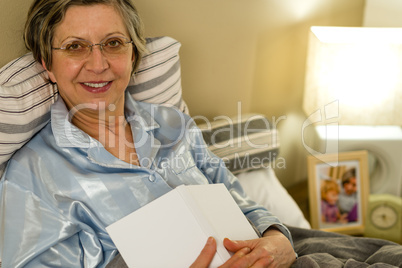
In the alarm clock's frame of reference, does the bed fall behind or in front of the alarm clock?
in front

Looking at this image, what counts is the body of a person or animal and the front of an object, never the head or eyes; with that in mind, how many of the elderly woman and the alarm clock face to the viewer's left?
0

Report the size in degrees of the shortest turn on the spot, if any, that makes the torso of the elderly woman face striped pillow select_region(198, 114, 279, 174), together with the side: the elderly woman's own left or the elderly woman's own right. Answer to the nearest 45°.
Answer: approximately 90° to the elderly woman's own left

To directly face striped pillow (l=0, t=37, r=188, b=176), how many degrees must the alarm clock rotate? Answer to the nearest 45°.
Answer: approximately 45° to its right

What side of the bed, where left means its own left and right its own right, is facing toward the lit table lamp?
left

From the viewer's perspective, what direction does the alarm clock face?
toward the camera

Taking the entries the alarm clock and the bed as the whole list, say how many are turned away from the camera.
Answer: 0
